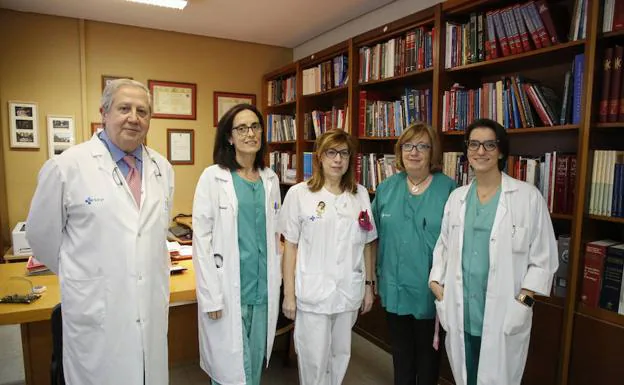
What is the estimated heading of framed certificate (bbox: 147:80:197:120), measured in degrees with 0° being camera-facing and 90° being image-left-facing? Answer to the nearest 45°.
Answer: approximately 0°

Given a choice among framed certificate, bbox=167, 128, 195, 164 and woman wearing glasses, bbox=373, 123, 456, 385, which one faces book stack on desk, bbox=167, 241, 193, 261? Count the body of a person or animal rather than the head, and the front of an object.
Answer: the framed certificate

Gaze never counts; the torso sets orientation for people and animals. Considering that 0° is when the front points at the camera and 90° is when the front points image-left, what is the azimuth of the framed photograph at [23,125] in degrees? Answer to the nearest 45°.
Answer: approximately 0°

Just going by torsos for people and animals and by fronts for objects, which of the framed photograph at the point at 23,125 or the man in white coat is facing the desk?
the framed photograph

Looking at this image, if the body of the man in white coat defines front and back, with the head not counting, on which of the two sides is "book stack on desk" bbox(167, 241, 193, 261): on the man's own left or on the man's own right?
on the man's own left

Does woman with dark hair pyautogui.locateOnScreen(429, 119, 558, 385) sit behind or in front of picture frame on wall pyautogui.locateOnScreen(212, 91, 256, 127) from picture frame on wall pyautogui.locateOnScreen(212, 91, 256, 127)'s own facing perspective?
in front

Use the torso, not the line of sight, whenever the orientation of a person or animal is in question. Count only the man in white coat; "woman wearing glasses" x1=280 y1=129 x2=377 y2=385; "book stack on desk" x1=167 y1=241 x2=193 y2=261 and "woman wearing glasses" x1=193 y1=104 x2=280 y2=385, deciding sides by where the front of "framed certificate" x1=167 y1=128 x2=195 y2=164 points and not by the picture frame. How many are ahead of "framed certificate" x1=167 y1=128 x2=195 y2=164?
4

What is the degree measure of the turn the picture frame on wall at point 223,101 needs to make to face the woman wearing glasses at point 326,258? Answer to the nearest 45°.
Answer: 0° — it already faces them

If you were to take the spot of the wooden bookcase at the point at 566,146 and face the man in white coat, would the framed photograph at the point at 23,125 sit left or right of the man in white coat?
right

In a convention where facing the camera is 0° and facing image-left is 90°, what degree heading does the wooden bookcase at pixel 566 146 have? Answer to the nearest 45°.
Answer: approximately 45°
